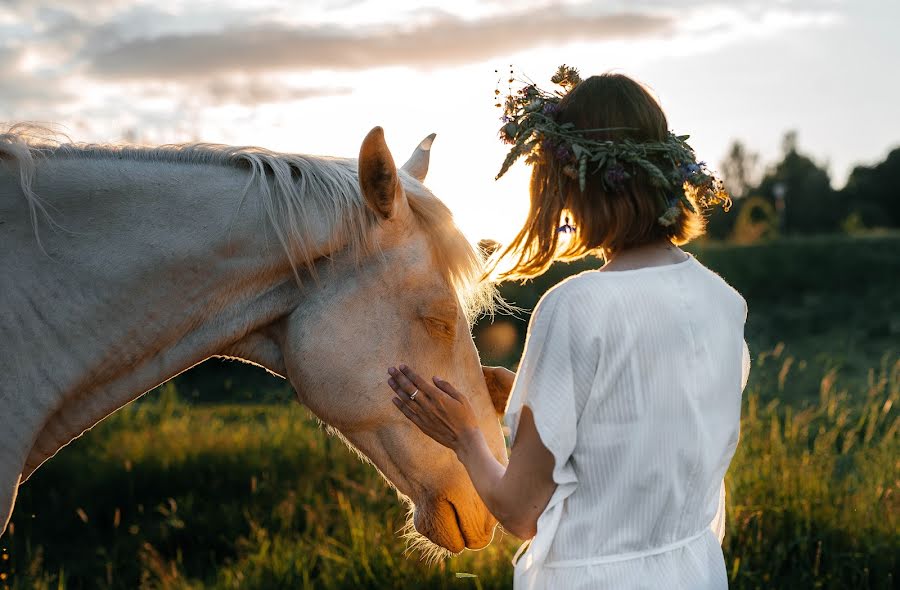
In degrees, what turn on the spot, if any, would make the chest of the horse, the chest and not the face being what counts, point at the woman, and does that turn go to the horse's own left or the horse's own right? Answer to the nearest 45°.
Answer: approximately 45° to the horse's own right

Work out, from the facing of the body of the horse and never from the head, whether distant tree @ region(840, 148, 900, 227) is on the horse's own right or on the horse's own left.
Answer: on the horse's own left

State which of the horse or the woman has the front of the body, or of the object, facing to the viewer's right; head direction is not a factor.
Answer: the horse

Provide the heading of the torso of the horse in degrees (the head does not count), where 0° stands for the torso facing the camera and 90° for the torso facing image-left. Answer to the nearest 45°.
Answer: approximately 270°

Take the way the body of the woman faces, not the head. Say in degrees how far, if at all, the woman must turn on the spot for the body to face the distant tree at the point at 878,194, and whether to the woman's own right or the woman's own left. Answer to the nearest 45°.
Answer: approximately 45° to the woman's own right

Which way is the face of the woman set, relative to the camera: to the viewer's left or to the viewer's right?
to the viewer's left

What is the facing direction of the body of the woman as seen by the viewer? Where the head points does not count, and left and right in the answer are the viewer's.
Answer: facing away from the viewer and to the left of the viewer

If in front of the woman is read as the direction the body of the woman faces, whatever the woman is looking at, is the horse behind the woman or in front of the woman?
in front

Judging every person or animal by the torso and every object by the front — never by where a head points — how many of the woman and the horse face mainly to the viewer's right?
1

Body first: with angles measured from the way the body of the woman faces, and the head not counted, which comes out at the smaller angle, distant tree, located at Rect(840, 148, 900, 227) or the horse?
the horse
